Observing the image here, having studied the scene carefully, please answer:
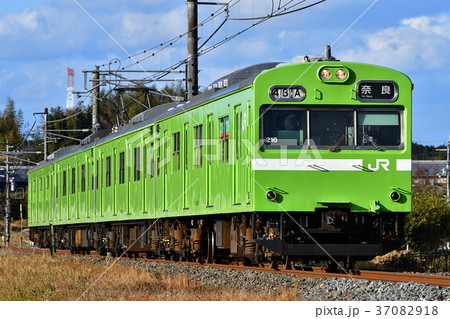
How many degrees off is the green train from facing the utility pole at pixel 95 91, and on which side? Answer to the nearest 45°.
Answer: approximately 135° to its left

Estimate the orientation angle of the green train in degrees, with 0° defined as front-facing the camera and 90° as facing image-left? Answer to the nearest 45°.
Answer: approximately 315°
